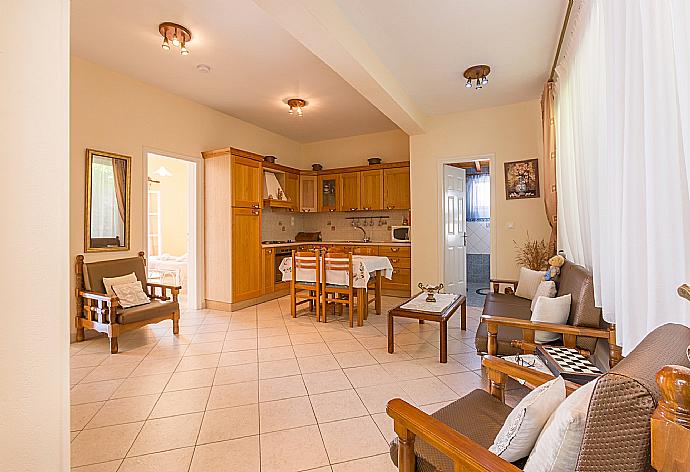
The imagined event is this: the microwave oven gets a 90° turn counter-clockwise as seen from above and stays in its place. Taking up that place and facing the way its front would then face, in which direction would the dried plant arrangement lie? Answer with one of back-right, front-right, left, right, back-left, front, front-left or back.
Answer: front-right

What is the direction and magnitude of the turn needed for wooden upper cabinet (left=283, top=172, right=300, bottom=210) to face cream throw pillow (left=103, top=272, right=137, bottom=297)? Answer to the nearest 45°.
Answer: approximately 90° to its right

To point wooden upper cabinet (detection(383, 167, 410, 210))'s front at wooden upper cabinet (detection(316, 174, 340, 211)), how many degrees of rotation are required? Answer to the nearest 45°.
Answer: approximately 90° to its right

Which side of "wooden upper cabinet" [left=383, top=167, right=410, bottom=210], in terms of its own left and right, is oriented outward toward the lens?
front

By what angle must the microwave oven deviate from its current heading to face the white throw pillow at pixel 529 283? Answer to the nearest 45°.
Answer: approximately 45° to its left

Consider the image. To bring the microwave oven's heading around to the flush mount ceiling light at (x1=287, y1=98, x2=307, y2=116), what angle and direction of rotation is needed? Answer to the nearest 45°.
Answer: approximately 45° to its right

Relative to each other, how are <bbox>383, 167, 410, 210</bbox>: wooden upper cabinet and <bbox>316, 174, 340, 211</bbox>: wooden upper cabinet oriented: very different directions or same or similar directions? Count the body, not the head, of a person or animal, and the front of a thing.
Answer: same or similar directions

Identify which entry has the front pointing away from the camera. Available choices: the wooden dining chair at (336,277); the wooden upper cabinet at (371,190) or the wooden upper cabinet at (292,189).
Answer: the wooden dining chair

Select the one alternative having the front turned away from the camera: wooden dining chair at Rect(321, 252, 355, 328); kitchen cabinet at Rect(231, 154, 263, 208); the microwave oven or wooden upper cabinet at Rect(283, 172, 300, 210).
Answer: the wooden dining chair

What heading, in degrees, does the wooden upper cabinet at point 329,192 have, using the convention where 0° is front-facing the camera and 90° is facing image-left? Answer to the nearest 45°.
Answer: approximately 0°

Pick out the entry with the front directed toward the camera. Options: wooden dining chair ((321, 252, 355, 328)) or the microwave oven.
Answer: the microwave oven

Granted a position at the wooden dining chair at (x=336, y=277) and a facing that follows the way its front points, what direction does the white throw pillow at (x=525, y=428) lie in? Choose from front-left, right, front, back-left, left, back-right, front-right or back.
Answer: back

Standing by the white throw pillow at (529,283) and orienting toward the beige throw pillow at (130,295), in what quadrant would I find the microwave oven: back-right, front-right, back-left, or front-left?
front-right

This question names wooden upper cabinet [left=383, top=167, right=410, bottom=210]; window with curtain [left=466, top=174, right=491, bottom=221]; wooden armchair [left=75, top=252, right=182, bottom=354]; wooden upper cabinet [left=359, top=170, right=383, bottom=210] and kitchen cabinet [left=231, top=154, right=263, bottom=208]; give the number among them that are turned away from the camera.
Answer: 0

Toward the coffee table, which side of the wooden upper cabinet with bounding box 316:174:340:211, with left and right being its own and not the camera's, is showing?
front

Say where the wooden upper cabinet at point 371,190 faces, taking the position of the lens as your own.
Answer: facing the viewer

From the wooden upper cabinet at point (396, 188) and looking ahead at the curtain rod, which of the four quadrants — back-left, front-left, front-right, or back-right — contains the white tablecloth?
front-right

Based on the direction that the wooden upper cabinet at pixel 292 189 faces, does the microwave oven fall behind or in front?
in front

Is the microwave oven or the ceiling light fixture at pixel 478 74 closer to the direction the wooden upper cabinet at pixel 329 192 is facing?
the ceiling light fixture
